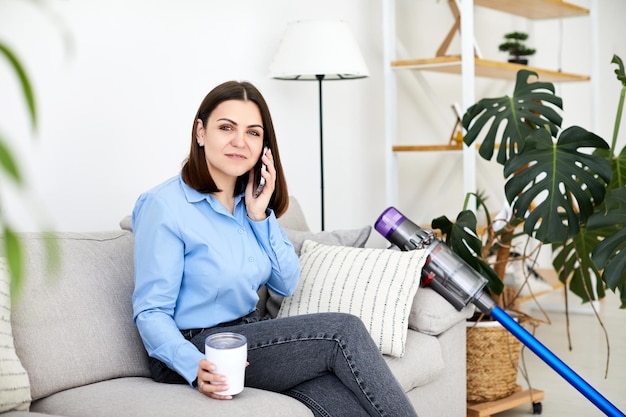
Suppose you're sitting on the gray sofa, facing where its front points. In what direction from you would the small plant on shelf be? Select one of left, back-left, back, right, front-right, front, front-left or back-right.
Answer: back-left

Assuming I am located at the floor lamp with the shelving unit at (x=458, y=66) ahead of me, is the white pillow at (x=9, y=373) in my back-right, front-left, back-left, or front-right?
back-right

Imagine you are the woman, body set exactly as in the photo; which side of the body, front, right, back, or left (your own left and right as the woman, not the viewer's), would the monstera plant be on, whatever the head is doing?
left

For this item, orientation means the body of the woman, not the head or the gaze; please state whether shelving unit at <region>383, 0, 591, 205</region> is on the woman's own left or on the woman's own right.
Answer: on the woman's own left

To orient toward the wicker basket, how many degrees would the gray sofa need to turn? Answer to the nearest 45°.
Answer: approximately 135° to its left

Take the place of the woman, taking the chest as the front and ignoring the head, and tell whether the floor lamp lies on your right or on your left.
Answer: on your left

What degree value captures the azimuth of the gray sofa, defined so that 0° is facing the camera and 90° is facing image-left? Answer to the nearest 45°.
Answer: approximately 0°

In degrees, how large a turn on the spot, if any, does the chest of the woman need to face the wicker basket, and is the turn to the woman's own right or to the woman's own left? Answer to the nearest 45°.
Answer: approximately 90° to the woman's own left

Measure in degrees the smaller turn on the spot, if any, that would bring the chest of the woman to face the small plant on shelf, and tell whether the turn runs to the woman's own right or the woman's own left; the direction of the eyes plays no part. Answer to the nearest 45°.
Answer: approximately 90° to the woman's own left

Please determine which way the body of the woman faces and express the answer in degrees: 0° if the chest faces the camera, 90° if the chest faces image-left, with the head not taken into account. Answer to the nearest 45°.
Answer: approximately 315°

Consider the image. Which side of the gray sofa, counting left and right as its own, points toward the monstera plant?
left
